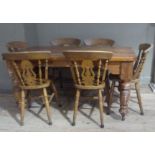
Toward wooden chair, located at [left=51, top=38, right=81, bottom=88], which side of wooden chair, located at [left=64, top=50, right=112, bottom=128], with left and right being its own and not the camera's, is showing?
front

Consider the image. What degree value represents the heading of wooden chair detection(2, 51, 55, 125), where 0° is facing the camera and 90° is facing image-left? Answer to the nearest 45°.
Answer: approximately 180°

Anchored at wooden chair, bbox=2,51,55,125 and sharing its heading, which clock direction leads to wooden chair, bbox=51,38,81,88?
wooden chair, bbox=51,38,81,88 is roughly at 1 o'clock from wooden chair, bbox=2,51,55,125.

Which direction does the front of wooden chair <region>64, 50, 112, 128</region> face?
away from the camera

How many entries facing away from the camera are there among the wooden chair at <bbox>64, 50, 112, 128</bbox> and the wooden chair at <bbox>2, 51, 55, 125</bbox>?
2

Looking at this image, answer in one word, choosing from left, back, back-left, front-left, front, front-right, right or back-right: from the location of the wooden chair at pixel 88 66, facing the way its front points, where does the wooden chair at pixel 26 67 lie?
left

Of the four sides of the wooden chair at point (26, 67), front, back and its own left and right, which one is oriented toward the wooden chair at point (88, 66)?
right
